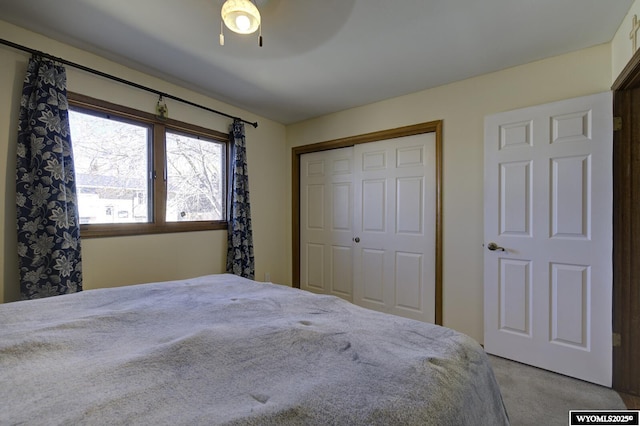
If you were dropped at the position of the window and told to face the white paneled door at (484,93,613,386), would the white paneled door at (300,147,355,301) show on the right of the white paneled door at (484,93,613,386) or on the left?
left

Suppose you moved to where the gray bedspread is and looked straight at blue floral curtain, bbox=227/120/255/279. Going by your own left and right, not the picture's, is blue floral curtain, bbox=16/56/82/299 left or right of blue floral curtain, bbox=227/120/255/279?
left

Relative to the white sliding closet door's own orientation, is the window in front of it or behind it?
in front

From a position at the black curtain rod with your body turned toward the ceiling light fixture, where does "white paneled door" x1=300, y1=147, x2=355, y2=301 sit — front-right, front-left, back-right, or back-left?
front-left

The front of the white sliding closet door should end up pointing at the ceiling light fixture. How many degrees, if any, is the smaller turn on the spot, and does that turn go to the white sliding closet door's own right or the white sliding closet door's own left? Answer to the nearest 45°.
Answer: approximately 45° to the white sliding closet door's own left

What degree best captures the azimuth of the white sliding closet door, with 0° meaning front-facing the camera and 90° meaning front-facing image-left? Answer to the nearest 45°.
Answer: approximately 45°

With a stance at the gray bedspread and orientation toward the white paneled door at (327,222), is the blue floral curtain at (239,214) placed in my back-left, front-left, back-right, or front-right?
front-left

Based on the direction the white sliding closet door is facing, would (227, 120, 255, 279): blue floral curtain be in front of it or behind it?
in front

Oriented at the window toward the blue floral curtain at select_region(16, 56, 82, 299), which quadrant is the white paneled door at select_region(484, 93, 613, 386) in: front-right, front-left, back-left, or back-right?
back-left

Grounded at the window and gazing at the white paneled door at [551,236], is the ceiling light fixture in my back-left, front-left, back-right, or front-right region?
front-right

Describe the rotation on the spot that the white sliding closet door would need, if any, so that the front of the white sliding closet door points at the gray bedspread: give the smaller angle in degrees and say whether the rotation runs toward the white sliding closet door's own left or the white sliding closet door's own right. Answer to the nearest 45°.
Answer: approximately 45° to the white sliding closet door's own left

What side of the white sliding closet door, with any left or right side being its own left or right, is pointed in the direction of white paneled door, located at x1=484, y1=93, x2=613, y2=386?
left

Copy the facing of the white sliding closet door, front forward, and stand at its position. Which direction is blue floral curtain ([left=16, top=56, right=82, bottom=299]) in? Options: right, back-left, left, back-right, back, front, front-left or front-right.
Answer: front

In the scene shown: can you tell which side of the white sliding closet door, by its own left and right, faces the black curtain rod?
front
